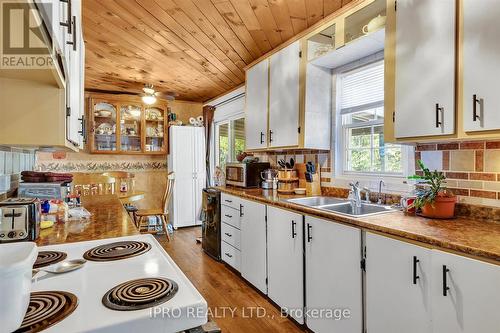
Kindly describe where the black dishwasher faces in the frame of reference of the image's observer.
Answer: facing to the left of the viewer

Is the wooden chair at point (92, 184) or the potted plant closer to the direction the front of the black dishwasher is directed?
the wooden chair

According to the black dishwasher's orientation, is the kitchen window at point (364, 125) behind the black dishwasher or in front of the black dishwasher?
behind

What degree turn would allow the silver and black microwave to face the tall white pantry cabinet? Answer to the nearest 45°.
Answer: approximately 90° to its right

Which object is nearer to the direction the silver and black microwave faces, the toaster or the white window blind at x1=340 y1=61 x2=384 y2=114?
the toaster

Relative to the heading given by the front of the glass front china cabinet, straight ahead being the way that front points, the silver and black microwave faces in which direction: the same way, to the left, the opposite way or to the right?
to the right
